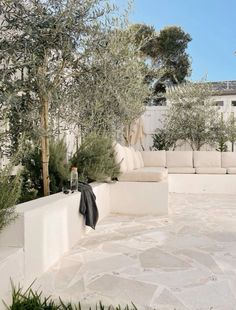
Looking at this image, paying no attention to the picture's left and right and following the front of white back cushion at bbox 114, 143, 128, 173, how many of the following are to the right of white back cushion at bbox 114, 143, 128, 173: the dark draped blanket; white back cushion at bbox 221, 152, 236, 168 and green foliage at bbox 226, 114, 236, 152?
1

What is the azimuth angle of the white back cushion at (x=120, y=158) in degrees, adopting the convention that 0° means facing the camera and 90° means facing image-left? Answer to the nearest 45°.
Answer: approximately 270°

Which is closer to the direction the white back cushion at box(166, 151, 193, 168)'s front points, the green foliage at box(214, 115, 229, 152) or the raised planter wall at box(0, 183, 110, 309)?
the raised planter wall

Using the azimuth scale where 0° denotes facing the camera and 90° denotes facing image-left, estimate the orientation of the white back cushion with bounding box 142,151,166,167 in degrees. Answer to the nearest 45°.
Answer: approximately 0°

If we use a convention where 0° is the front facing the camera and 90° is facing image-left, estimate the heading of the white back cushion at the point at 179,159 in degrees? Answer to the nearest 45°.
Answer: approximately 0°

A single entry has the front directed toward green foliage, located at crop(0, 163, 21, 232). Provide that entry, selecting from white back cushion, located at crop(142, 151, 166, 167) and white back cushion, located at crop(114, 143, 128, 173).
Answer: white back cushion, located at crop(142, 151, 166, 167)

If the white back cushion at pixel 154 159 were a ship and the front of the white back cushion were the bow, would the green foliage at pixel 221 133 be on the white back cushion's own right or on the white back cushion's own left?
on the white back cushion's own left

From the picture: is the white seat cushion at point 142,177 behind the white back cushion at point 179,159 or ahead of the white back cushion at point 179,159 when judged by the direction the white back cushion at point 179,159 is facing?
ahead

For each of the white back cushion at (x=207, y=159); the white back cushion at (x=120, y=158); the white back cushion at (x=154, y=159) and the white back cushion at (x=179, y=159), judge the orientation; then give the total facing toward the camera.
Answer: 3
